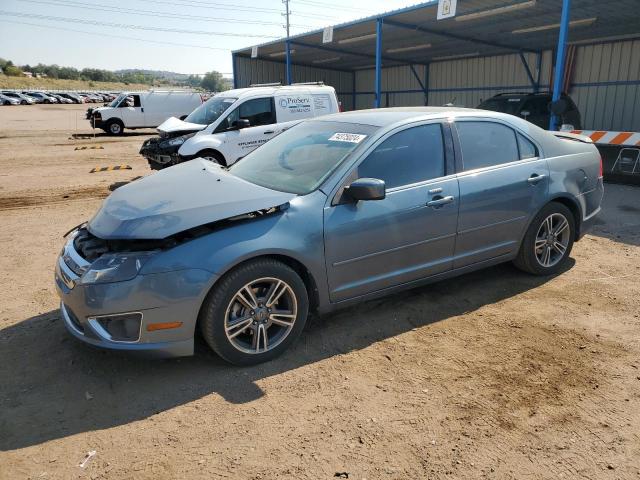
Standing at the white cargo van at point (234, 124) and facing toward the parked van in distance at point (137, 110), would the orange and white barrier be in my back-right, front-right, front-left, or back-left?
back-right

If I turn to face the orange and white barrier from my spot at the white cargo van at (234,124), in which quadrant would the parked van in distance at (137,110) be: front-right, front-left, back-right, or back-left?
back-left

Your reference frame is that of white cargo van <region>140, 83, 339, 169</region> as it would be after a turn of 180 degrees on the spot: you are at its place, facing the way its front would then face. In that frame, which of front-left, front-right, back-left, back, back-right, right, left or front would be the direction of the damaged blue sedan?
back-right

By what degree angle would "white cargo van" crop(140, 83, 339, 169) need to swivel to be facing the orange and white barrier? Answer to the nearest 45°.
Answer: approximately 135° to its left

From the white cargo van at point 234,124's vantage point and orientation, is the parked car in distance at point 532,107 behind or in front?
behind

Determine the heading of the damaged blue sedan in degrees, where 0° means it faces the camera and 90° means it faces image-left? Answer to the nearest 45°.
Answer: approximately 45°

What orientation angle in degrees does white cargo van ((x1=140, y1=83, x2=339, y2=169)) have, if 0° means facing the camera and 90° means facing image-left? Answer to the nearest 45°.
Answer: approximately 45°

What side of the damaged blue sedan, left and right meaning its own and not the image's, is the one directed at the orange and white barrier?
back
